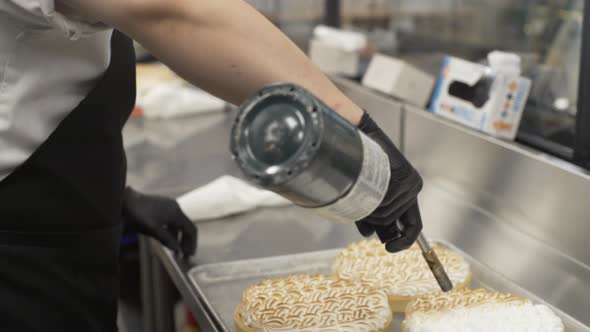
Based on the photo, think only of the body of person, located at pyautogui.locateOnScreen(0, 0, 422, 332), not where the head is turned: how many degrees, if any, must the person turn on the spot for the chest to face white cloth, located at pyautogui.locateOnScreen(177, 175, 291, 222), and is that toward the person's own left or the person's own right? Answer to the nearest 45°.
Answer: approximately 45° to the person's own left

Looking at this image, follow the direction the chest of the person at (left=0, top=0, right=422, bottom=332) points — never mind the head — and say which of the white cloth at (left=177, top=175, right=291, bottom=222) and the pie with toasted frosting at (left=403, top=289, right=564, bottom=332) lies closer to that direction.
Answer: the pie with toasted frosting

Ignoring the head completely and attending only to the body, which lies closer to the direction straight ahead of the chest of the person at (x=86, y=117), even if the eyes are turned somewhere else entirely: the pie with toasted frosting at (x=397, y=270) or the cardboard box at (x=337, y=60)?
the pie with toasted frosting

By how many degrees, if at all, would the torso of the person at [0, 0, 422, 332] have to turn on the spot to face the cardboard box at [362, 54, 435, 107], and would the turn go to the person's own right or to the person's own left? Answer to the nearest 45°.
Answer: approximately 45° to the person's own left

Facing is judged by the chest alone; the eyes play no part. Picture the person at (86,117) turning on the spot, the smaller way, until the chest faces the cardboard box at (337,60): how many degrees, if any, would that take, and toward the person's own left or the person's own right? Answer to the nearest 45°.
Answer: approximately 90° to the person's own left

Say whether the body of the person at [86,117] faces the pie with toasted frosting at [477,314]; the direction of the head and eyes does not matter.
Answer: yes

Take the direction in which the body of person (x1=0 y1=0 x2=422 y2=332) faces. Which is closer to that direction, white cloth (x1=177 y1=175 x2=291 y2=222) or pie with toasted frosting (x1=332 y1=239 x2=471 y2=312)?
the pie with toasted frosting

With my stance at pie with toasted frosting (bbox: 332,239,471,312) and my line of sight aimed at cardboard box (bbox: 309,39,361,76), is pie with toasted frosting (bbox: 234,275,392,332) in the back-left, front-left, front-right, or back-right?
back-left

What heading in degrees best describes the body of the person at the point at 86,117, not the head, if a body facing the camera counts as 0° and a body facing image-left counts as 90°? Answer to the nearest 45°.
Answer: approximately 270°

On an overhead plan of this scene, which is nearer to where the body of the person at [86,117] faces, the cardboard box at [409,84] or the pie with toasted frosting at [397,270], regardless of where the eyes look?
the pie with toasted frosting

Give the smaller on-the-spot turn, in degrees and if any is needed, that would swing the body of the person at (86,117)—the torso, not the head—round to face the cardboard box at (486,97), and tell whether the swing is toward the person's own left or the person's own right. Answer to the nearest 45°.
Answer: approximately 45° to the person's own left
